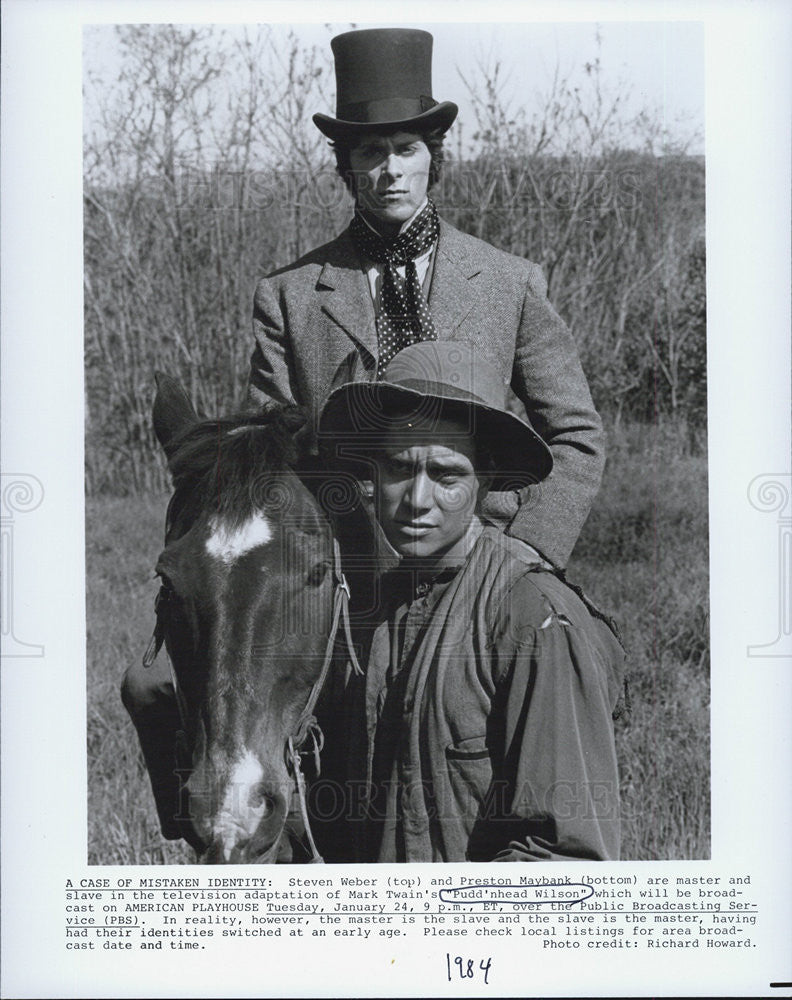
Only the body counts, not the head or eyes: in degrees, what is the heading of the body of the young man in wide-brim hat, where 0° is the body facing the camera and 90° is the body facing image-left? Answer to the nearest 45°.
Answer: approximately 45°
